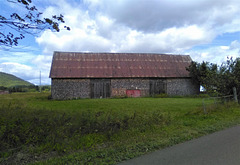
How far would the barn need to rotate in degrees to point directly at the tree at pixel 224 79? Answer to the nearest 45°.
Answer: approximately 45° to its left

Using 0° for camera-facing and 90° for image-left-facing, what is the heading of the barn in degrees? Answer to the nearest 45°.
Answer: approximately 0°
